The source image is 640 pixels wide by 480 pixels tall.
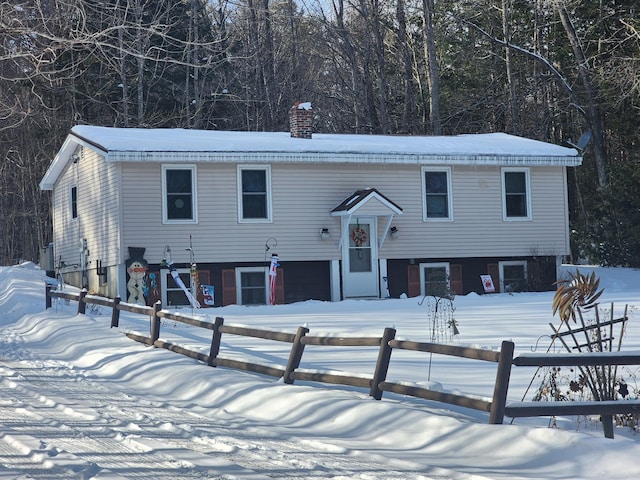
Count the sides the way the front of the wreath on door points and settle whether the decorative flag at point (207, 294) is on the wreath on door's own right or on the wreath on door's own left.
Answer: on the wreath on door's own right

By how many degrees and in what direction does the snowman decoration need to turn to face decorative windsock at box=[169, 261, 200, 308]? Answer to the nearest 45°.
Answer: approximately 90° to its left

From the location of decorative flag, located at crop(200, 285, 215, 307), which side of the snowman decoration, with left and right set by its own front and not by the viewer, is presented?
left

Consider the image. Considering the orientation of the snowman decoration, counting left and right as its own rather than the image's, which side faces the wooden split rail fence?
front

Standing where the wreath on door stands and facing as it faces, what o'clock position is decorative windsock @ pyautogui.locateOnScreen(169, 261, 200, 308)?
The decorative windsock is roughly at 2 o'clock from the wreath on door.

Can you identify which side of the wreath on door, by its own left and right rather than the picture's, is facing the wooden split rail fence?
front

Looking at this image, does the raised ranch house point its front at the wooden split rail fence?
yes

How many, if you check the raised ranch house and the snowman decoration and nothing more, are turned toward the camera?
2

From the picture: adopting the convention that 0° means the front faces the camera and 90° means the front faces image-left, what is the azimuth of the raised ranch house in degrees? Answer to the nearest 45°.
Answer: approximately 0°
